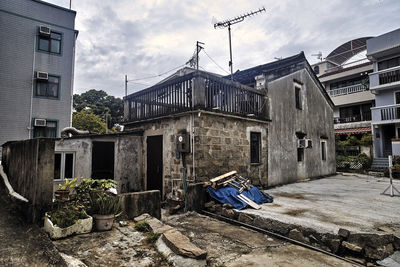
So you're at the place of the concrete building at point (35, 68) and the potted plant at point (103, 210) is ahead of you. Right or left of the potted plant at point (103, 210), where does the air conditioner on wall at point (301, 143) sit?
left

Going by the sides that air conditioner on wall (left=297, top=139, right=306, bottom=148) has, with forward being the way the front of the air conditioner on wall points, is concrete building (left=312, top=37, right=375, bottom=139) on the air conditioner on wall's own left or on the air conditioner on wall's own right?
on the air conditioner on wall's own left

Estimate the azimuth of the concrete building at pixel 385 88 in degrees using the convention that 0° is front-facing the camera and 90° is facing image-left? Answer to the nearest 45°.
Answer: approximately 45°

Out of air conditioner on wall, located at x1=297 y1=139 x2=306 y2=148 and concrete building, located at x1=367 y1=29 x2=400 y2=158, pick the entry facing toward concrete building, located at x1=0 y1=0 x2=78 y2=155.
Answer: concrete building, located at x1=367 y1=29 x2=400 y2=158

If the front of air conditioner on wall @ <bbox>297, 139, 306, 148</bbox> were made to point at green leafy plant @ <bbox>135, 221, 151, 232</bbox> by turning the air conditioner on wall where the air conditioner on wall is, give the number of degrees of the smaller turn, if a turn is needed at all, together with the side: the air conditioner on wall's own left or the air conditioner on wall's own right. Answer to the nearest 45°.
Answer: approximately 45° to the air conditioner on wall's own right

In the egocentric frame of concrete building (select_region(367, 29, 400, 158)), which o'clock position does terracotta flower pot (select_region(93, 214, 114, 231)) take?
The terracotta flower pot is roughly at 11 o'clock from the concrete building.

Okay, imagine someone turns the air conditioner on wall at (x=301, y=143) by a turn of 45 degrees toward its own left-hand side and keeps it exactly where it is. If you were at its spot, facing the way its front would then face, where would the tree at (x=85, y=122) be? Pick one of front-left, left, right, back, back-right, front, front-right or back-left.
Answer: back

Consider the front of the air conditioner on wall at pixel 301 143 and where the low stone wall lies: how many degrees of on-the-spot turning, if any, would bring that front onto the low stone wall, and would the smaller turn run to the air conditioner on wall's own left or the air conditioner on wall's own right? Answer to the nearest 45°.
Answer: approximately 45° to the air conditioner on wall's own right

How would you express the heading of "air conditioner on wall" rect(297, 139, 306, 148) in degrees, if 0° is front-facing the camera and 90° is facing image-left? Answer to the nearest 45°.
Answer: approximately 315°

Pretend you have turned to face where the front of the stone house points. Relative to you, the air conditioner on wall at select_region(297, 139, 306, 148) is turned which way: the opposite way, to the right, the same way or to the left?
to the left
